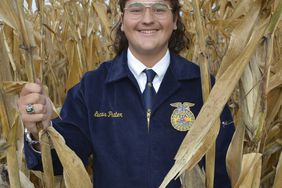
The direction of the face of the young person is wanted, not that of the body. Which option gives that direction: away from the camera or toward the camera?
toward the camera

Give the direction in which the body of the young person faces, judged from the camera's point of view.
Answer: toward the camera
